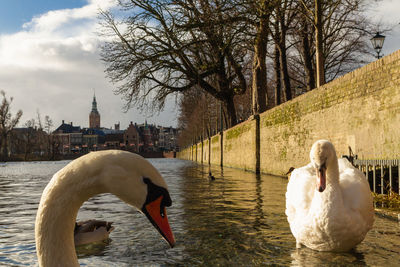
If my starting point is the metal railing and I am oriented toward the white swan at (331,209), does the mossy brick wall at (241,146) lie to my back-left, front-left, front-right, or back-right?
back-right

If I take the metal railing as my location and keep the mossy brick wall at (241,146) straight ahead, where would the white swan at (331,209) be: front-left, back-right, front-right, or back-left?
back-left

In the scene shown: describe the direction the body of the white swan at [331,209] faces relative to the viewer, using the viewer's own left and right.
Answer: facing the viewer

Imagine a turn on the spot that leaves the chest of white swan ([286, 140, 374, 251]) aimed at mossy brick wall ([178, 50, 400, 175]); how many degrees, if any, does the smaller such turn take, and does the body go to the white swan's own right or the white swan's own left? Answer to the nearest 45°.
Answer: approximately 180°

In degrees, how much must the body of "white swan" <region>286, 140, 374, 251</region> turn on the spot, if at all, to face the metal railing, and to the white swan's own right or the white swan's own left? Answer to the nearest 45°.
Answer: approximately 180°
